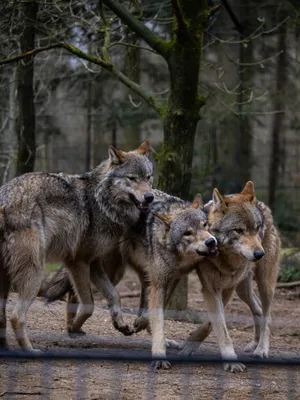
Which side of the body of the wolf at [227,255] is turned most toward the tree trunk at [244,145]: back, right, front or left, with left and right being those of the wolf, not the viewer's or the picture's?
back

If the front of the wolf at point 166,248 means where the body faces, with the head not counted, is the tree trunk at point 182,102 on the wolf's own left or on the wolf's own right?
on the wolf's own left

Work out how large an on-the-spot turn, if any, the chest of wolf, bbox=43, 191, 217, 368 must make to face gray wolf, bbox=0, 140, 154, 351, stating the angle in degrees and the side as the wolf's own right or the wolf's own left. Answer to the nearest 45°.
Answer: approximately 135° to the wolf's own right

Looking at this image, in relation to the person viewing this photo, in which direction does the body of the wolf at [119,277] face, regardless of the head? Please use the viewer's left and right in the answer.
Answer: facing to the right of the viewer

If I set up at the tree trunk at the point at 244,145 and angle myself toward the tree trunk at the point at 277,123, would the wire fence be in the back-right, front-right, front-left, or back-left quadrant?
back-right

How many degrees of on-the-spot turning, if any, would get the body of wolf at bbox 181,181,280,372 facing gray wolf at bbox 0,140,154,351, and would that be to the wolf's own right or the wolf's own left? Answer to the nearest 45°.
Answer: approximately 90° to the wolf's own right

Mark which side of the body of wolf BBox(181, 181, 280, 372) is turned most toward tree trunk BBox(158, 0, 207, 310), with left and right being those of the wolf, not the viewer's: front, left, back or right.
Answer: back

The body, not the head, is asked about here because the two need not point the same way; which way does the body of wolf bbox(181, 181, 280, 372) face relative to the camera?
toward the camera

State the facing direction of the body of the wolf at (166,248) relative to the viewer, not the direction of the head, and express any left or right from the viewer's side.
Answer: facing the viewer and to the right of the viewer

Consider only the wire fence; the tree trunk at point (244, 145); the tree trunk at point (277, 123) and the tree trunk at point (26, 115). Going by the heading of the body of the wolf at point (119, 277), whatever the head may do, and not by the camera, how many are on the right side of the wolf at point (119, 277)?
1

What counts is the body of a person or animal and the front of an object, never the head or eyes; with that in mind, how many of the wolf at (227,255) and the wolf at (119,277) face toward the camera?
1

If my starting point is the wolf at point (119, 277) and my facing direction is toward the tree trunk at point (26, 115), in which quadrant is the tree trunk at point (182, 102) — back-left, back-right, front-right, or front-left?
front-right

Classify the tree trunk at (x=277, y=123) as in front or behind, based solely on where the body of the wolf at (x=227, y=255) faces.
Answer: behind

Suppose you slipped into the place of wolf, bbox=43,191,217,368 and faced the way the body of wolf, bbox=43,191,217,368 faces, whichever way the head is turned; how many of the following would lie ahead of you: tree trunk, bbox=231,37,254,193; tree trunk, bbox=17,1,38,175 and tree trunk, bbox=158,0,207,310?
0
